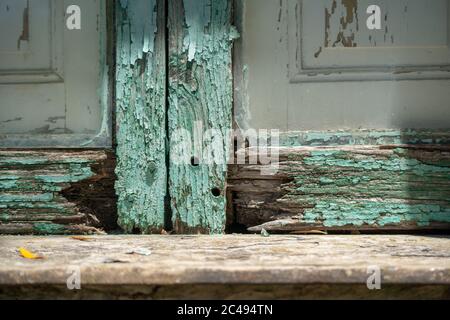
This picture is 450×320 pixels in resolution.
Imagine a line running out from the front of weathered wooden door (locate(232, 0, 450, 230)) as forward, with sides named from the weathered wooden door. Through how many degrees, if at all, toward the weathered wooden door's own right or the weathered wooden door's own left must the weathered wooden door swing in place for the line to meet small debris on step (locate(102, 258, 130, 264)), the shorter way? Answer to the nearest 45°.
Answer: approximately 45° to the weathered wooden door's own right

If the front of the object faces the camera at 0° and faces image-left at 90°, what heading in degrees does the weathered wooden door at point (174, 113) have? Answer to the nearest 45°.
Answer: approximately 0°

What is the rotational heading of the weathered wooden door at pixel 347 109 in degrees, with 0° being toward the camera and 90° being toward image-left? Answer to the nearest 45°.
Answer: approximately 0°

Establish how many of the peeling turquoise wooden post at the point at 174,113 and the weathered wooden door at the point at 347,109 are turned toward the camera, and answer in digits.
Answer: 2
